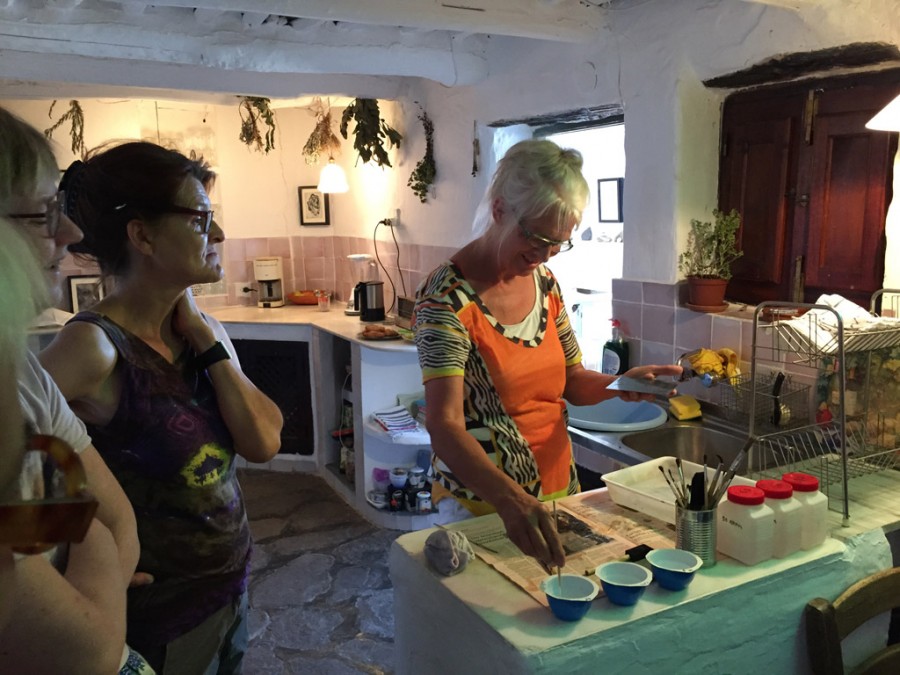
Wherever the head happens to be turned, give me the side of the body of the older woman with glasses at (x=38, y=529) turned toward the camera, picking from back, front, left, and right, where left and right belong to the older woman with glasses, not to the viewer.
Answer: right

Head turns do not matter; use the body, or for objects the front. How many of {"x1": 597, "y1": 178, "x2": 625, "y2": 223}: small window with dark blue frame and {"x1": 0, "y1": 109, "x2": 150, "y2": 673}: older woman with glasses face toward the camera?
1

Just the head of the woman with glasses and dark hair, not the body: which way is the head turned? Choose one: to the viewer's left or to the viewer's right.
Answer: to the viewer's right

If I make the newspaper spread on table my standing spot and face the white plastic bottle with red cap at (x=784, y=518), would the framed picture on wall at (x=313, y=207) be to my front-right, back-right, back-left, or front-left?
back-left

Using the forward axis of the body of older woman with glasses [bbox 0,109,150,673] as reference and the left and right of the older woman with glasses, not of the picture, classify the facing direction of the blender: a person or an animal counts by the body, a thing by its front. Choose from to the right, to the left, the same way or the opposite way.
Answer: to the right

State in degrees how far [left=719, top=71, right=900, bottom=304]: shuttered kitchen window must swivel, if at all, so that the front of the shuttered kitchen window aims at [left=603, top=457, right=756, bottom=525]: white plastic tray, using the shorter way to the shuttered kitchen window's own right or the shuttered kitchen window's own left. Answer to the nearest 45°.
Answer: approximately 45° to the shuttered kitchen window's own left

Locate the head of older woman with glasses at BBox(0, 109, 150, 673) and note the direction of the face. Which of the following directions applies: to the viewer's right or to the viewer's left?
to the viewer's right

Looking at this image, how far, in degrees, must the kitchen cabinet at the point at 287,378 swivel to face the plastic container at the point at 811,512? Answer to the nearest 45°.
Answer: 0° — it already faces it

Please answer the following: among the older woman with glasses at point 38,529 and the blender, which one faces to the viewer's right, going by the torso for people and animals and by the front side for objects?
the older woman with glasses

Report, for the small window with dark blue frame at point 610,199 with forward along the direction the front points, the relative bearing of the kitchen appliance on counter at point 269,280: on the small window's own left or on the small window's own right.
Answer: on the small window's own right

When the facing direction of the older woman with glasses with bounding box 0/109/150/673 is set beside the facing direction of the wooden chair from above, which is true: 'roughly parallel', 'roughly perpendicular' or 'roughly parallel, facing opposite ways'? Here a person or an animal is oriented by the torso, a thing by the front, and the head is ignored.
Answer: roughly perpendicular
